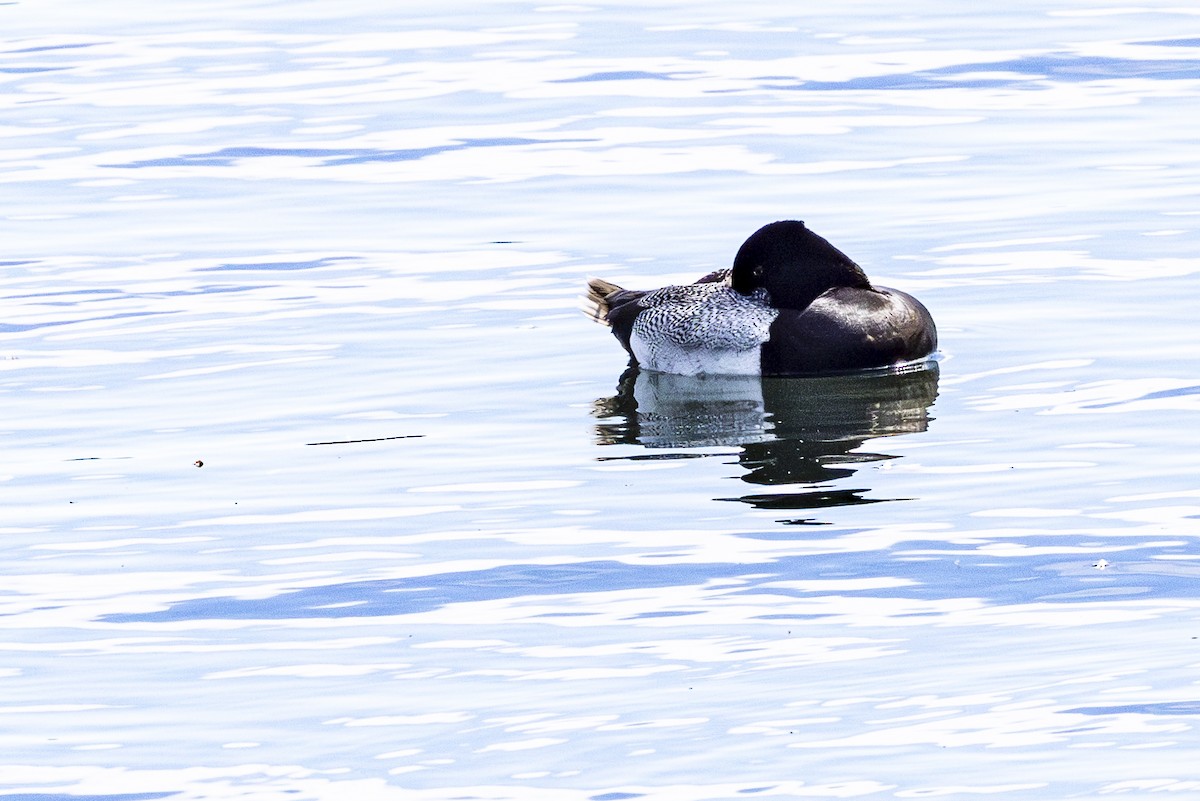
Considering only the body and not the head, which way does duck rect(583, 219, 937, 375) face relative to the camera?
to the viewer's right
